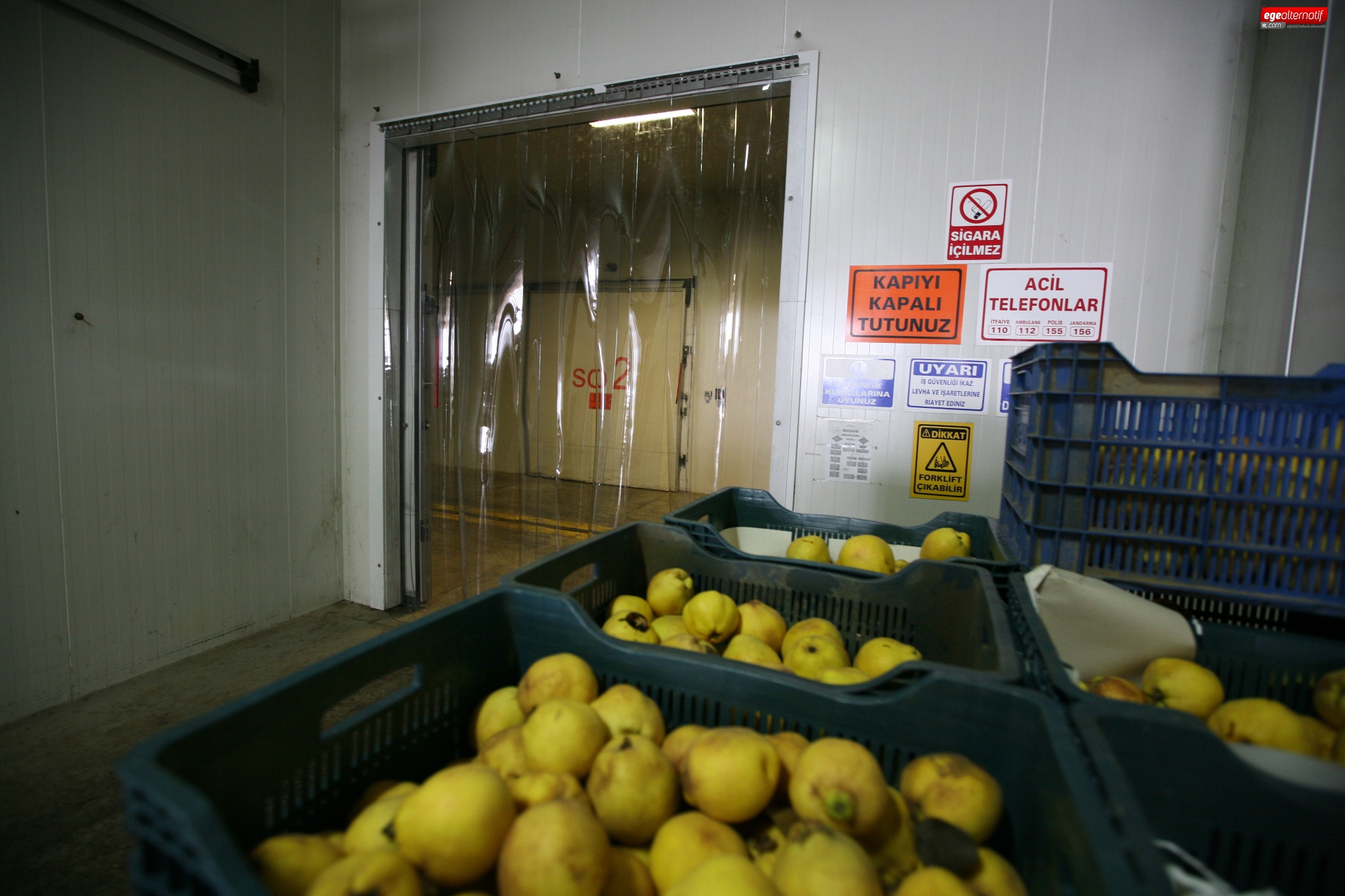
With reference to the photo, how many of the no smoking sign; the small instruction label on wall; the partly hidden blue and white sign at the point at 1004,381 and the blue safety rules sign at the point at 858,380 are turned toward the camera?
4

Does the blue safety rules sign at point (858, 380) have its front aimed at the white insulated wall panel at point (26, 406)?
no

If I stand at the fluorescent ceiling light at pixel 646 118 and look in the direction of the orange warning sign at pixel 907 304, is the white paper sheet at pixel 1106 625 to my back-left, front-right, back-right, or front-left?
front-right

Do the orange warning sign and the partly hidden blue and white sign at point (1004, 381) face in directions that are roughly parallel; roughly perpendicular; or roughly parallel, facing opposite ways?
roughly parallel

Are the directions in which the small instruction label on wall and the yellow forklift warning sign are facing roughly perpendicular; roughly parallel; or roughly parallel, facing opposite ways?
roughly parallel

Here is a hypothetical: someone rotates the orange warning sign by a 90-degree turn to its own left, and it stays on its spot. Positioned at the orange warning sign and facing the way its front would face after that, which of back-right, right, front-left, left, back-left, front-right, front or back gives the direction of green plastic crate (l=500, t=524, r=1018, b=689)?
right

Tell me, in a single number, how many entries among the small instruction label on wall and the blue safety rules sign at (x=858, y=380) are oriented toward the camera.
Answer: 2

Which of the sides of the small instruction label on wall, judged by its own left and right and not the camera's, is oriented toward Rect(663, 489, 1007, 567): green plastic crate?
front

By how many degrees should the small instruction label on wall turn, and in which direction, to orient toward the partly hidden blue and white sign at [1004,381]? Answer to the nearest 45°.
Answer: approximately 90° to its left

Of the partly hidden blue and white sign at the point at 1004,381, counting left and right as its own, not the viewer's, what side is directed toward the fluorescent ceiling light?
right

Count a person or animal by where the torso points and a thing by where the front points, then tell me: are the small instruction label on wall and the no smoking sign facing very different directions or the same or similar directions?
same or similar directions

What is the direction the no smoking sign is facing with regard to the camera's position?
facing the viewer

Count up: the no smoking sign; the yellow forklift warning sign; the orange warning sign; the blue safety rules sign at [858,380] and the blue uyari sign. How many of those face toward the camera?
5

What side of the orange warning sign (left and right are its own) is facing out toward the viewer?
front

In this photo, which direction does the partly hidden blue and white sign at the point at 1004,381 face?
toward the camera

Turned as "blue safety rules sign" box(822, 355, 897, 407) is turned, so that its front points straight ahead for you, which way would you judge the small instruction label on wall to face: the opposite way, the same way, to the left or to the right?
the same way

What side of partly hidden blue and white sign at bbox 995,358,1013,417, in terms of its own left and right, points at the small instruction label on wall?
right

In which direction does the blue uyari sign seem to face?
toward the camera
